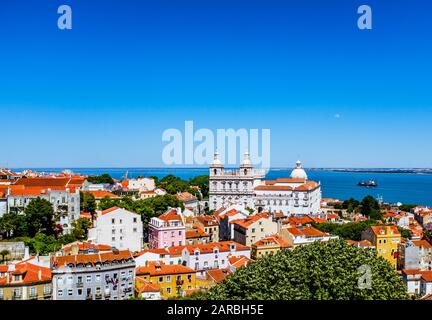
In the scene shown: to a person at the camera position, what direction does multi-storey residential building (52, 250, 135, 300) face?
facing the viewer

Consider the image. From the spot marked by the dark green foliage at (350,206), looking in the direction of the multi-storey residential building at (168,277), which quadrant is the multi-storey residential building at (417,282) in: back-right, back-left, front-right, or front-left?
front-left

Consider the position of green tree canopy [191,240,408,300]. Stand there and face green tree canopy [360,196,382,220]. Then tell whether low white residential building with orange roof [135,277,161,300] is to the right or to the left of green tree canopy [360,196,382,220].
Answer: left

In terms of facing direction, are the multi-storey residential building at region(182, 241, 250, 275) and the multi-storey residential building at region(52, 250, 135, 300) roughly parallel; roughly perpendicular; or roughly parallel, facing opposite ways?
roughly parallel

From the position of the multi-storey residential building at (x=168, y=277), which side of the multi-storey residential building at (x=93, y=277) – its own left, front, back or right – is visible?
left

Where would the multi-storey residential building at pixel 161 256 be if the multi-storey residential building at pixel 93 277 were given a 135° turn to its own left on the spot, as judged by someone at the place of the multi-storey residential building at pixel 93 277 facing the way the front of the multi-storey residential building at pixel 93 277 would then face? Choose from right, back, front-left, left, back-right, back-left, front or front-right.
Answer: front

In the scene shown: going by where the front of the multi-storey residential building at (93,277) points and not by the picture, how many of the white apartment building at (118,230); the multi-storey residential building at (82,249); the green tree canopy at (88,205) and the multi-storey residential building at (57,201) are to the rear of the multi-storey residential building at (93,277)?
4

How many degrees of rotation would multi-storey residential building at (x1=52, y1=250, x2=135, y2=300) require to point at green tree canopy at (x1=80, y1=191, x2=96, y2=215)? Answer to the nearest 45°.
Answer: approximately 180°

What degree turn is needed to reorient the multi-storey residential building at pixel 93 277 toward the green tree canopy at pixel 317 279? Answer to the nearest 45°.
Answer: approximately 45° to its left

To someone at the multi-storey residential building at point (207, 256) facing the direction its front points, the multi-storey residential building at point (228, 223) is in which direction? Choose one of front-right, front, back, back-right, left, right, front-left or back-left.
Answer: back

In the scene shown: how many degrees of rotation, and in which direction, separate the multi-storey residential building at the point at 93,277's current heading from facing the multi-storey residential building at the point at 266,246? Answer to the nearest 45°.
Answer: approximately 135° to its left

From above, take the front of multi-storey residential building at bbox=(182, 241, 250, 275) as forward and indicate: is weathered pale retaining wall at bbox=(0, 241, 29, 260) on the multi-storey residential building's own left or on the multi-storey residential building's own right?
on the multi-storey residential building's own right

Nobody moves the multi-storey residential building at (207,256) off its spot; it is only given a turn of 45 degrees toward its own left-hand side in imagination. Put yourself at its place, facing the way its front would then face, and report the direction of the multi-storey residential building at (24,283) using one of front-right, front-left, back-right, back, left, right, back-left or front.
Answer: right

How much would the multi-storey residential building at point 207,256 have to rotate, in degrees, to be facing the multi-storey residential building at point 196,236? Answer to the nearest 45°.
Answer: approximately 180°

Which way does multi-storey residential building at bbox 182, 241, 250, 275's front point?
toward the camera

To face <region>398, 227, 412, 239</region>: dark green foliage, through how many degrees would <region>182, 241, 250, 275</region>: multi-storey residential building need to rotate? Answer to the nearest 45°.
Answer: approximately 135° to its left
